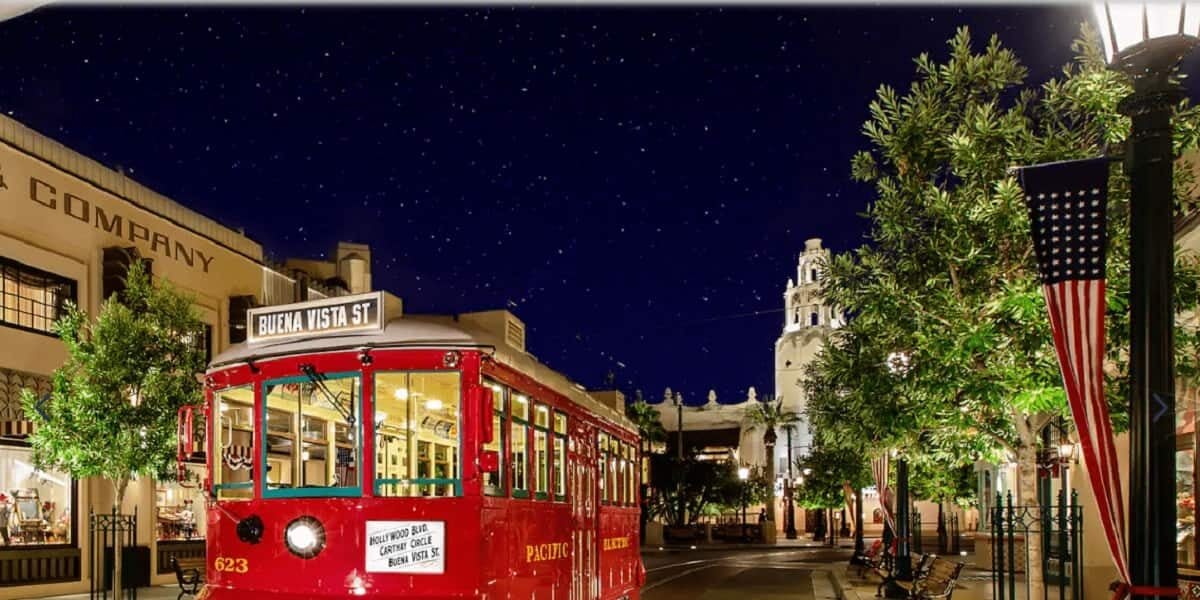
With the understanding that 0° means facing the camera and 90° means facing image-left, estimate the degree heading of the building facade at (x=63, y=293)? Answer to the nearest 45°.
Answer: approximately 315°

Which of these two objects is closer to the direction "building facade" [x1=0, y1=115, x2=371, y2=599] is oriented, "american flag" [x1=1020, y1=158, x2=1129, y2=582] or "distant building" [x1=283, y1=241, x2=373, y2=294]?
the american flag

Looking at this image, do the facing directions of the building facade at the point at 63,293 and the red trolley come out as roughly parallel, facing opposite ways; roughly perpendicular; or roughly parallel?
roughly perpendicular

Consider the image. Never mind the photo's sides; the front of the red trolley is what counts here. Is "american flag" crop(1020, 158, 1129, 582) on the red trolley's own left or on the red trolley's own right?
on the red trolley's own left

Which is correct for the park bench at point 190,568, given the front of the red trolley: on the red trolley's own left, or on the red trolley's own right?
on the red trolley's own right

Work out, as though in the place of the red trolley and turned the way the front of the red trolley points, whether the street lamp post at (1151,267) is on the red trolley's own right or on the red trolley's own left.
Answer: on the red trolley's own left
